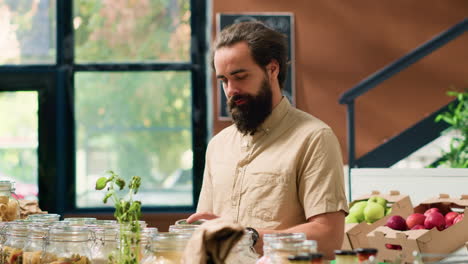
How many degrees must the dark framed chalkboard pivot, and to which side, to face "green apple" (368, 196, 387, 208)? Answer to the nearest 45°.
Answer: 0° — it already faces it

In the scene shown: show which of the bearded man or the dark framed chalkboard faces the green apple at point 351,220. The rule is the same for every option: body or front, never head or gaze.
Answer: the dark framed chalkboard

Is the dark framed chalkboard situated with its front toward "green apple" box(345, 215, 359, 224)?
yes

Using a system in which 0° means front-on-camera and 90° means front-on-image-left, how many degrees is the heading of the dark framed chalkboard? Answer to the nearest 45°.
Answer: approximately 0°

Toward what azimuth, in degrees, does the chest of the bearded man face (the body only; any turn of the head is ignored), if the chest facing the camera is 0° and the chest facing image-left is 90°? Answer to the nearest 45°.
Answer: approximately 45°

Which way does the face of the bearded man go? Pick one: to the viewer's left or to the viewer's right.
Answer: to the viewer's left

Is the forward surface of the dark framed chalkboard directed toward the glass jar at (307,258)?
yes
